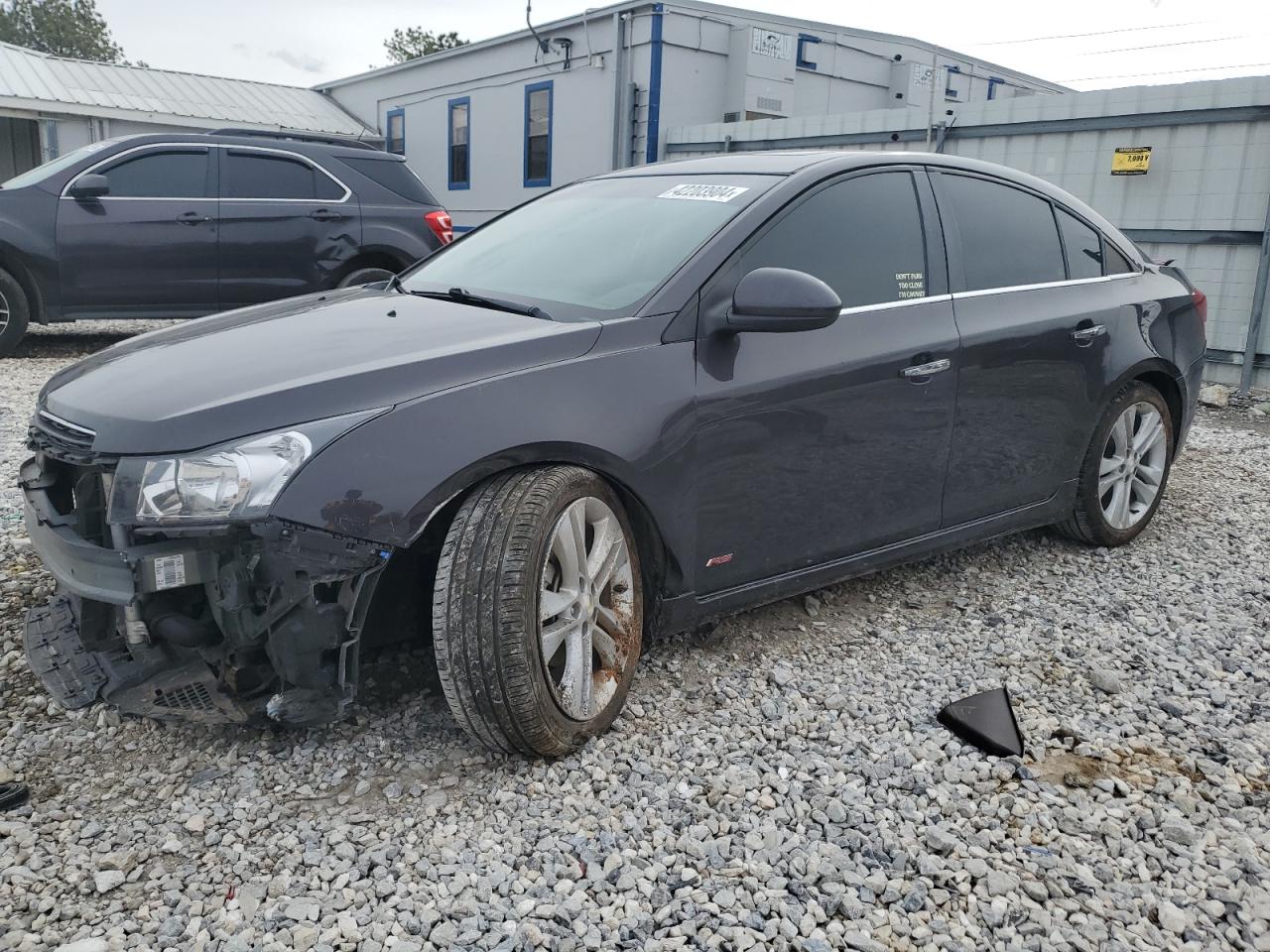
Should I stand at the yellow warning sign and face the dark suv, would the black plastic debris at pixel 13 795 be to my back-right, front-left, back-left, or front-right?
front-left

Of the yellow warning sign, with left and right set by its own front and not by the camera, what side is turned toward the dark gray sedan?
front

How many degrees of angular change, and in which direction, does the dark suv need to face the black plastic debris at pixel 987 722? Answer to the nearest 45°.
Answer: approximately 90° to its left

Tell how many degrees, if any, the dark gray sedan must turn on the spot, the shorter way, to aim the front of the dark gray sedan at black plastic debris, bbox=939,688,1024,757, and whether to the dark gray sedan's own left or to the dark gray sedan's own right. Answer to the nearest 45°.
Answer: approximately 135° to the dark gray sedan's own left

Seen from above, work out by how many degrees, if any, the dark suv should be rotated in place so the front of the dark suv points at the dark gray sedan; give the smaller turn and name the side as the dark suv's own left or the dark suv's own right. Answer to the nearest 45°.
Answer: approximately 90° to the dark suv's own left

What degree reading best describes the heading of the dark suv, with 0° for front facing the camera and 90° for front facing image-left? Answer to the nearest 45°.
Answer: approximately 90°

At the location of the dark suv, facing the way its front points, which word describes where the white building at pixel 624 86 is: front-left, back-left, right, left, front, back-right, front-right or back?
back-right

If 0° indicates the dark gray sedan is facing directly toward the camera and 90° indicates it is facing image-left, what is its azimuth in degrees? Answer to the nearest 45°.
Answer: approximately 45°

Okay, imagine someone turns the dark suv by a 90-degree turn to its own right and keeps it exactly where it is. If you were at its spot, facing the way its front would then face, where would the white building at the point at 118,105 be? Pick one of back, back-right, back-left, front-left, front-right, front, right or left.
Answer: front

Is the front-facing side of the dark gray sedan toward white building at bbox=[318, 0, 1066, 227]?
no

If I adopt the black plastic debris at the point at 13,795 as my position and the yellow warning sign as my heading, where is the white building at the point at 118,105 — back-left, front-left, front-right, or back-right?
front-left

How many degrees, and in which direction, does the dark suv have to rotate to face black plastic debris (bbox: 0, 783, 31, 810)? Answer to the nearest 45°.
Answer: approximately 90° to its left

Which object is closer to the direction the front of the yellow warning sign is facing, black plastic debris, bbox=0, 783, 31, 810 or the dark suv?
the black plastic debris

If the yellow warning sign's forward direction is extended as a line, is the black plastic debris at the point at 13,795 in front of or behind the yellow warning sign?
in front

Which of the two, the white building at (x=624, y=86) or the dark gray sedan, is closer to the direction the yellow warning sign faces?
the dark gray sedan

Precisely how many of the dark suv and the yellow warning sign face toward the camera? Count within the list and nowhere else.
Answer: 1

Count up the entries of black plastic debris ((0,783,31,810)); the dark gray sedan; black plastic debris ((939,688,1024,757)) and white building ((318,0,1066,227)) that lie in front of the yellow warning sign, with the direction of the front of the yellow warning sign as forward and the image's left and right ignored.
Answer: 3

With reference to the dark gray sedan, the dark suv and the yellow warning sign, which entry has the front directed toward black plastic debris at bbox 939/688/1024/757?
the yellow warning sign

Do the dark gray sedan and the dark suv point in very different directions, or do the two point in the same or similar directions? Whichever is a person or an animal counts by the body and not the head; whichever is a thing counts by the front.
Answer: same or similar directions

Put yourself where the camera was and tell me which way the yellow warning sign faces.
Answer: facing the viewer

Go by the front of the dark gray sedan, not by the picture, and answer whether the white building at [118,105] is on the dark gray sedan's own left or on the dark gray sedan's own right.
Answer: on the dark gray sedan's own right

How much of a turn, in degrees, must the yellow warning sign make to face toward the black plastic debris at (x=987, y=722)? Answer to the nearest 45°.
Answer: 0° — it already faces it
